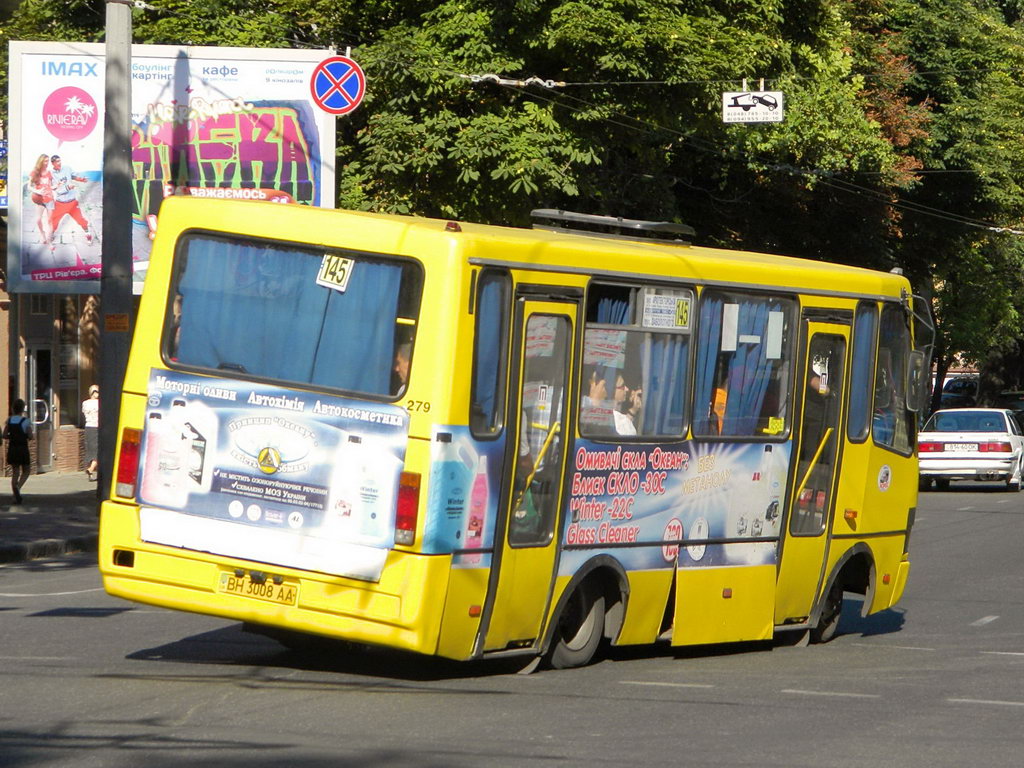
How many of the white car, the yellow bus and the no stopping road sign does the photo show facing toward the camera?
1

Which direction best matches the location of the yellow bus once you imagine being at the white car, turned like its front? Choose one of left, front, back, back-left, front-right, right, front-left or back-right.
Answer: back

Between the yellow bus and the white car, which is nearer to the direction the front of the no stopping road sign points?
the yellow bus

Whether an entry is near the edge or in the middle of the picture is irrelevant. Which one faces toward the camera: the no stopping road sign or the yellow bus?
the no stopping road sign

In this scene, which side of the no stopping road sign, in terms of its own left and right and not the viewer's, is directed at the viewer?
front

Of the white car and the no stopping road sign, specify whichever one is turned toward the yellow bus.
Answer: the no stopping road sign

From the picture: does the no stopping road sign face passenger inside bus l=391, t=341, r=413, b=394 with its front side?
yes

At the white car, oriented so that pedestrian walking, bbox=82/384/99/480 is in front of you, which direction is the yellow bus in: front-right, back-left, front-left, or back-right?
front-left

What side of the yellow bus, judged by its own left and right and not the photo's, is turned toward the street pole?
left

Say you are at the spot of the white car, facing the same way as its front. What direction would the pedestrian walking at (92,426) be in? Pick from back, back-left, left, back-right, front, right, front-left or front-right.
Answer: back-left

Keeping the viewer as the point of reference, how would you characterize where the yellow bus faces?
facing away from the viewer and to the right of the viewer

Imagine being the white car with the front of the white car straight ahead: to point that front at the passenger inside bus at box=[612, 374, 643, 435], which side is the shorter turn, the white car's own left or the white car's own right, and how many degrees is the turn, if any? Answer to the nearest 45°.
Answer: approximately 180°

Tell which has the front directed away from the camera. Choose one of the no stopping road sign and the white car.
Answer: the white car

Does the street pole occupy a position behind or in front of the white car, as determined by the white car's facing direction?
behind

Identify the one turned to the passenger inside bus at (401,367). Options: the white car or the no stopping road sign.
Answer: the no stopping road sign

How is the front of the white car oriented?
away from the camera

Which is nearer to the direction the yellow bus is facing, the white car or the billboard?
the white car

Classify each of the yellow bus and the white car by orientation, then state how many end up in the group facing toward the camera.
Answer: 0
